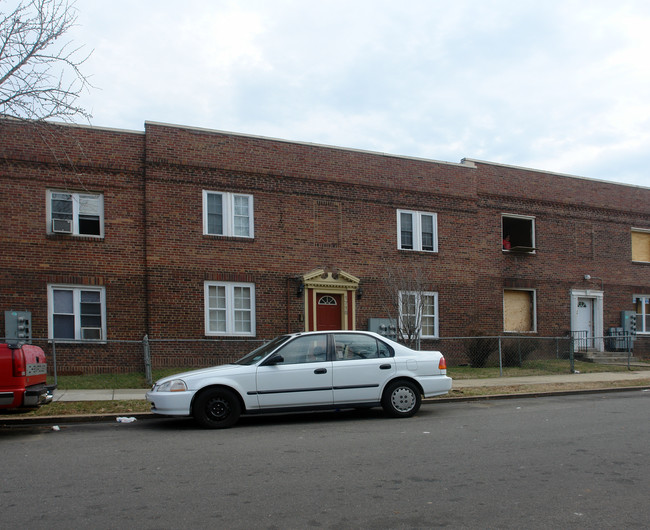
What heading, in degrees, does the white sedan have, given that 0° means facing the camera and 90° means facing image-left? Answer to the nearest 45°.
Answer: approximately 90°

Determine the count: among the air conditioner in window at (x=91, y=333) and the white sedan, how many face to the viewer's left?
1

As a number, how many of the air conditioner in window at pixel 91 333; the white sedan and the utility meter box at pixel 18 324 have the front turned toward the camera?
2

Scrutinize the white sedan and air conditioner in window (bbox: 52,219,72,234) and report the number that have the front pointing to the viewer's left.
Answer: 1

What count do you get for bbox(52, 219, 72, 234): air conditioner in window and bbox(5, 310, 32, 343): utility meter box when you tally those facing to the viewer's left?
0
